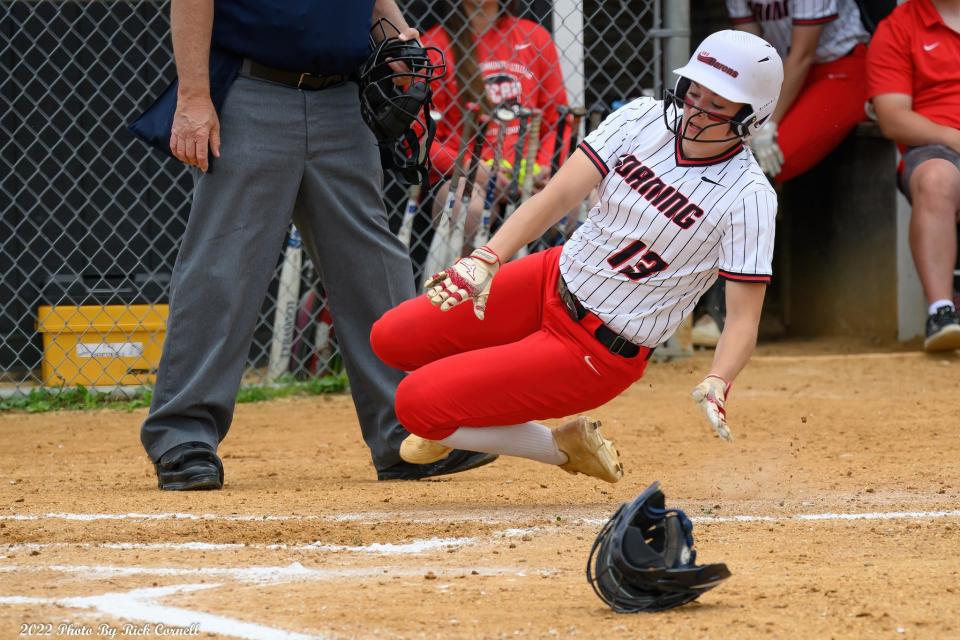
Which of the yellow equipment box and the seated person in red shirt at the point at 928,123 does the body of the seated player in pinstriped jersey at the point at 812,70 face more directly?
the yellow equipment box

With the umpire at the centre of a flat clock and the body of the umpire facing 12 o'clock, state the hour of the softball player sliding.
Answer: The softball player sliding is roughly at 10 o'clock from the umpire.

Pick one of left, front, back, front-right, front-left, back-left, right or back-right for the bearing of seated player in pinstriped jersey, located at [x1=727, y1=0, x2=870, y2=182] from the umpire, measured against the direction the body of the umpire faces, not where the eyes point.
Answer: back-left

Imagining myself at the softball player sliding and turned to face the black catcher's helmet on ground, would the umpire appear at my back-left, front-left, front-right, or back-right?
back-right

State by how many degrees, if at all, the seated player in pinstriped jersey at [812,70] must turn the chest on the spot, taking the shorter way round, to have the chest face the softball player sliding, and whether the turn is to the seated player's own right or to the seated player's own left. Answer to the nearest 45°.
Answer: approximately 45° to the seated player's own left

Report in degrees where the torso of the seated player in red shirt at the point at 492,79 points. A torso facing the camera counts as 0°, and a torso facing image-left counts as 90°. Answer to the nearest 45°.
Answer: approximately 0°
